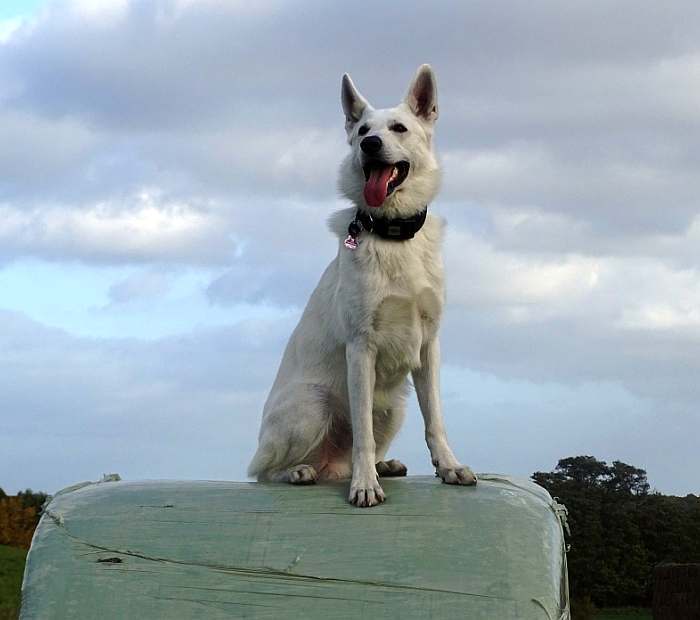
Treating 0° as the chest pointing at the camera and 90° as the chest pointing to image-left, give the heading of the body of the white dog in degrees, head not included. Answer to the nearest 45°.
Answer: approximately 315°
